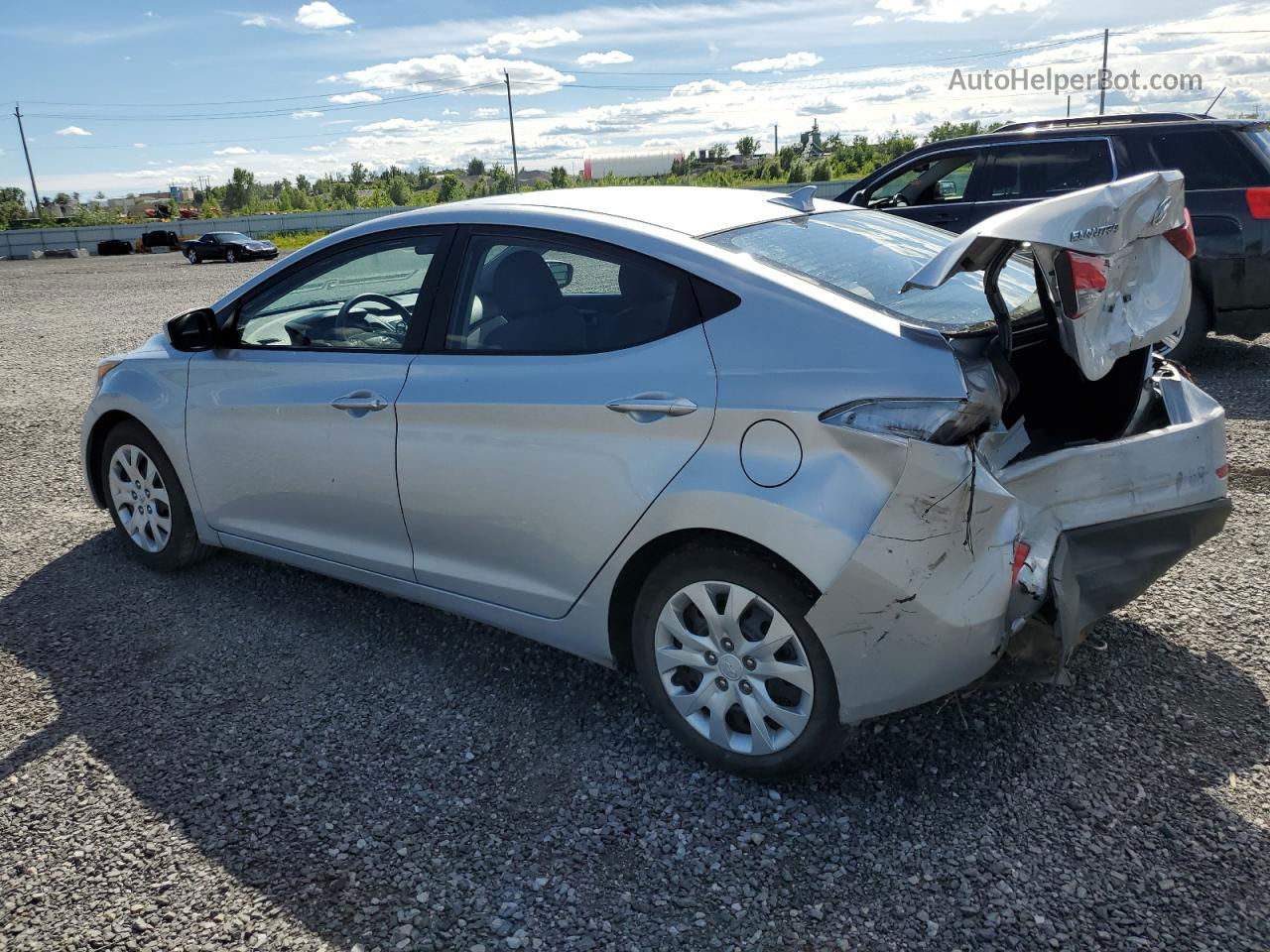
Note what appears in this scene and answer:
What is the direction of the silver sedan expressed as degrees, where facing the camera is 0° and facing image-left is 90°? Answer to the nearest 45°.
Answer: approximately 135°

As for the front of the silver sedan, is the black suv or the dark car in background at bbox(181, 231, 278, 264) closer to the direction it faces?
the dark car in background

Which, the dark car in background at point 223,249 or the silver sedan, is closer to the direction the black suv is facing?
the dark car in background

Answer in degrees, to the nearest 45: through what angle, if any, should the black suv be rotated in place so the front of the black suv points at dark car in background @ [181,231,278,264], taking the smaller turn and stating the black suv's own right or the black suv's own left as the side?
0° — it already faces it

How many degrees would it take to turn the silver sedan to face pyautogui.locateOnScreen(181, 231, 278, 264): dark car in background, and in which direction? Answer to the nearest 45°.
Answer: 0° — it already faces it

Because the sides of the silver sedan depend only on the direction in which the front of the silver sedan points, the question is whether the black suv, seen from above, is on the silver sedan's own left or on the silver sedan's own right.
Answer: on the silver sedan's own right

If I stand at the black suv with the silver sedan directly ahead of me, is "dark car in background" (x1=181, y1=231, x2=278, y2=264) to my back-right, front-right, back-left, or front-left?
back-right

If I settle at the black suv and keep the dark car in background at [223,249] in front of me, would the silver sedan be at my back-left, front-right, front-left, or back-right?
back-left
